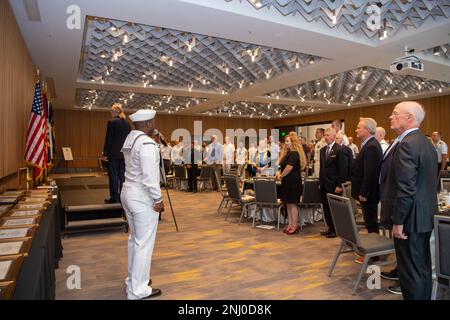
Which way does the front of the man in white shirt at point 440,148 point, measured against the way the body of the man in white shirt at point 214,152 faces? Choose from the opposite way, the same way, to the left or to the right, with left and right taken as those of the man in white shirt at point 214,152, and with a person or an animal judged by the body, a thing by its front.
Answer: to the right

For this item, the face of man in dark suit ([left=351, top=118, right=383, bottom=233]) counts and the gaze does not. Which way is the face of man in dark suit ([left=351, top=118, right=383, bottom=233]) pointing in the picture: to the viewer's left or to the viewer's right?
to the viewer's left

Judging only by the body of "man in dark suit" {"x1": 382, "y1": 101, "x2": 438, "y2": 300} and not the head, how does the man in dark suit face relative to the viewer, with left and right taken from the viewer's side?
facing to the left of the viewer

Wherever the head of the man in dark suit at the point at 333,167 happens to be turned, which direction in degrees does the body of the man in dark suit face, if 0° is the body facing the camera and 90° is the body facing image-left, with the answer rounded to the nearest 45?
approximately 45°

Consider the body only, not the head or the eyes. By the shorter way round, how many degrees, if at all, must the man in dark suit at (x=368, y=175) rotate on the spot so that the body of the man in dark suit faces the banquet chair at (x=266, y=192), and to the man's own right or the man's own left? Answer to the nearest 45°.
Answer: approximately 45° to the man's own right

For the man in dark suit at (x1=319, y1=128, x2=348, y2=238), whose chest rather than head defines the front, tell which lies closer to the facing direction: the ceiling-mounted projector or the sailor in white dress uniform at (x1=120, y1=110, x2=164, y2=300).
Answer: the sailor in white dress uniform

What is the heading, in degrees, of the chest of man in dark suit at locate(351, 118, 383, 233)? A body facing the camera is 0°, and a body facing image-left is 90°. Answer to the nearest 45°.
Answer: approximately 90°
